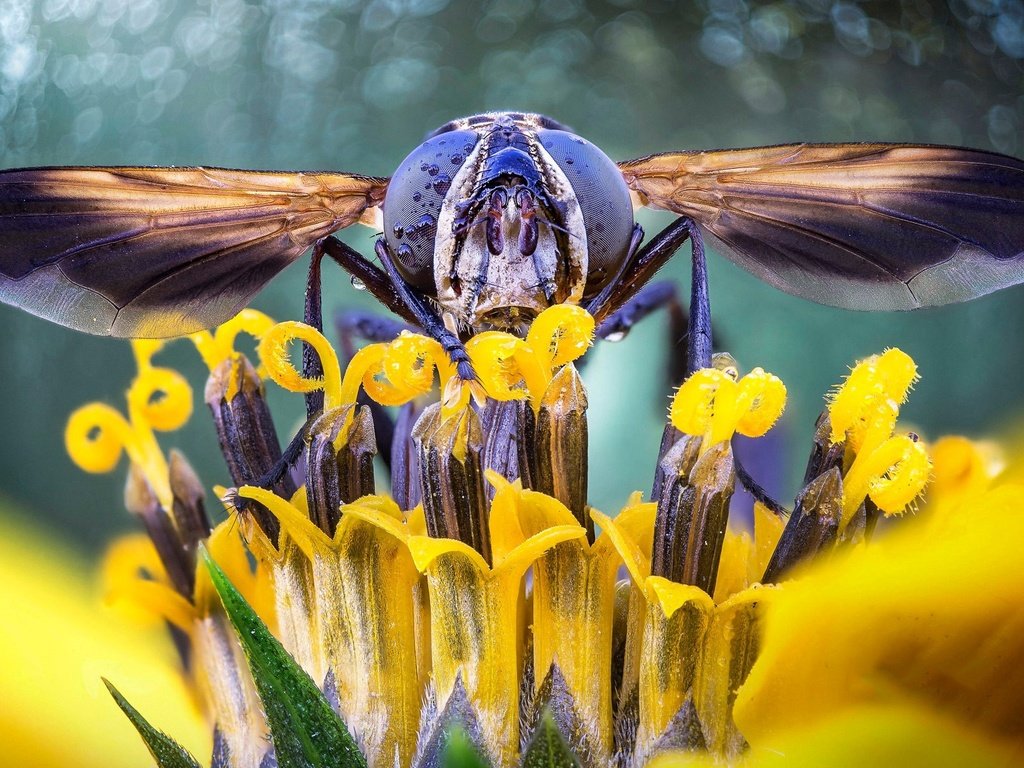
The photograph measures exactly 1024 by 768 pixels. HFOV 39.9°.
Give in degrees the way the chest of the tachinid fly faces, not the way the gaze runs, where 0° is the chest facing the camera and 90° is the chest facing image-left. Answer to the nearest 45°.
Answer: approximately 0°
